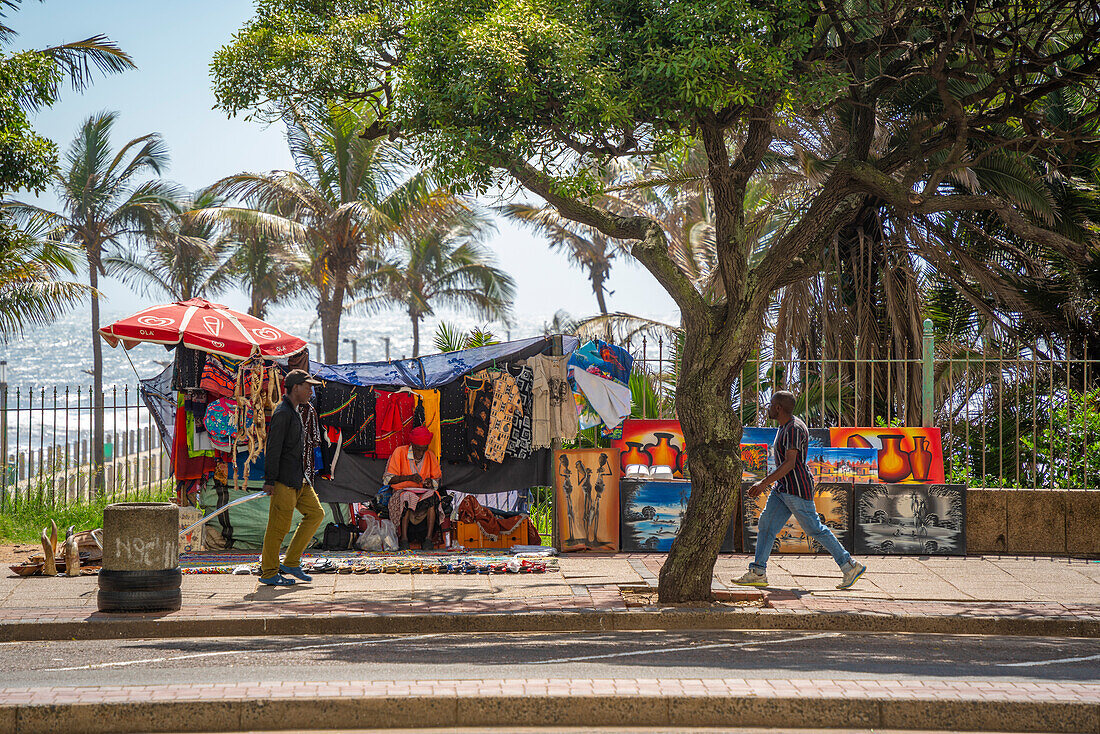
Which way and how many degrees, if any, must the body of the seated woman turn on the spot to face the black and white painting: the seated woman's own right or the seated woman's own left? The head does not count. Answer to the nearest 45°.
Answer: approximately 90° to the seated woman's own left

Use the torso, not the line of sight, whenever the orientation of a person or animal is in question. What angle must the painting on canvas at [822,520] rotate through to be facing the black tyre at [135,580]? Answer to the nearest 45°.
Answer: approximately 45° to its right

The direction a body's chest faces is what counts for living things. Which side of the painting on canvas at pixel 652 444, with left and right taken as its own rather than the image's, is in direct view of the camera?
front

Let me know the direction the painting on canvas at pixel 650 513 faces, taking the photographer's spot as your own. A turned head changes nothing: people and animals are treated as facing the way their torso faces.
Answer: facing the viewer

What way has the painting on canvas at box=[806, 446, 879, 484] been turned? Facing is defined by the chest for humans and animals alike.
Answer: toward the camera

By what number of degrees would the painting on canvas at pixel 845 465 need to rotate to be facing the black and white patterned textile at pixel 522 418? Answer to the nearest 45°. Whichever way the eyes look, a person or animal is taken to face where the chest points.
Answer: approximately 90° to its right

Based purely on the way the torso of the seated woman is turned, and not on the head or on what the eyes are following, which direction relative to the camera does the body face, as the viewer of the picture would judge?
toward the camera

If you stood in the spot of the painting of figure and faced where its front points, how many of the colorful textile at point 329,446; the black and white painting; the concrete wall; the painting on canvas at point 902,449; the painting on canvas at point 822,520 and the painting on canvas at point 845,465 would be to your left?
5

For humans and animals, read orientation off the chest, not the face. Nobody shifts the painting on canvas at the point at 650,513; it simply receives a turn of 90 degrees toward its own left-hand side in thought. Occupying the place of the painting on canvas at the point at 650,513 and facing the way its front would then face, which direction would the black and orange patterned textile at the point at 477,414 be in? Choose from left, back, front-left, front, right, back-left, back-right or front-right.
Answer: back
